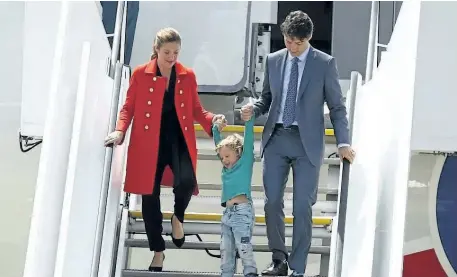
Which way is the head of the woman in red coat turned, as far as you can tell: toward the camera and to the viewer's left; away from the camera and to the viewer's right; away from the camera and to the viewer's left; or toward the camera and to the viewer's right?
toward the camera and to the viewer's right

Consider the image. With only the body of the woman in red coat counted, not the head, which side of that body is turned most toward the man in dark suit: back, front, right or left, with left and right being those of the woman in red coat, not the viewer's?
left

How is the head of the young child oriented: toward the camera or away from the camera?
toward the camera

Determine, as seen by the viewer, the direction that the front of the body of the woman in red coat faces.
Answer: toward the camera

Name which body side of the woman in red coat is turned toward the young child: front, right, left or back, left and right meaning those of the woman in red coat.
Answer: left
